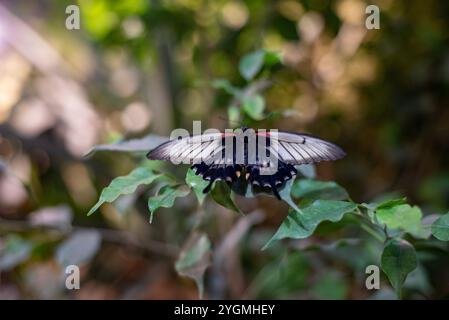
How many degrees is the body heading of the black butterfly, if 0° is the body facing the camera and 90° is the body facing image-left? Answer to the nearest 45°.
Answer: approximately 180°
